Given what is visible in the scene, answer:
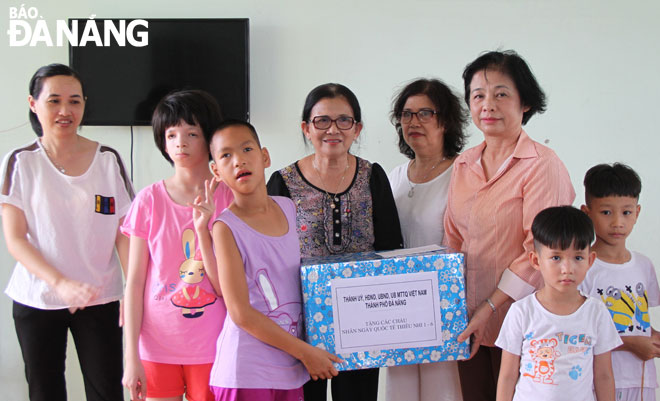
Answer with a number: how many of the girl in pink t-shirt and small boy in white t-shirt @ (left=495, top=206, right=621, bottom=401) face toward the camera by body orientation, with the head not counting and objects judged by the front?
2

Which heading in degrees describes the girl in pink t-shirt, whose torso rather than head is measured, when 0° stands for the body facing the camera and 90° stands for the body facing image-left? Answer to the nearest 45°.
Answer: approximately 0°

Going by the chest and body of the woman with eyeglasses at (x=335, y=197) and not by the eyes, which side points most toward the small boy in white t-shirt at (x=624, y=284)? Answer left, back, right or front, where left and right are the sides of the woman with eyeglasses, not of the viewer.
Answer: left

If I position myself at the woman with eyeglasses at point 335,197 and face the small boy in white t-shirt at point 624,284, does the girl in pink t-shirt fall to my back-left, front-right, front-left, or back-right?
back-right

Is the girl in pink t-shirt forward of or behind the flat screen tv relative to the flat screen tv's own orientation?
forward

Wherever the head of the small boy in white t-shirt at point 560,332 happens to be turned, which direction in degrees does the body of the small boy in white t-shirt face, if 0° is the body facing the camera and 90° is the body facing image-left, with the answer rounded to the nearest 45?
approximately 0°

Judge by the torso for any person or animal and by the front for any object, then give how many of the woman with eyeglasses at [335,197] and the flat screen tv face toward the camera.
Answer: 2
